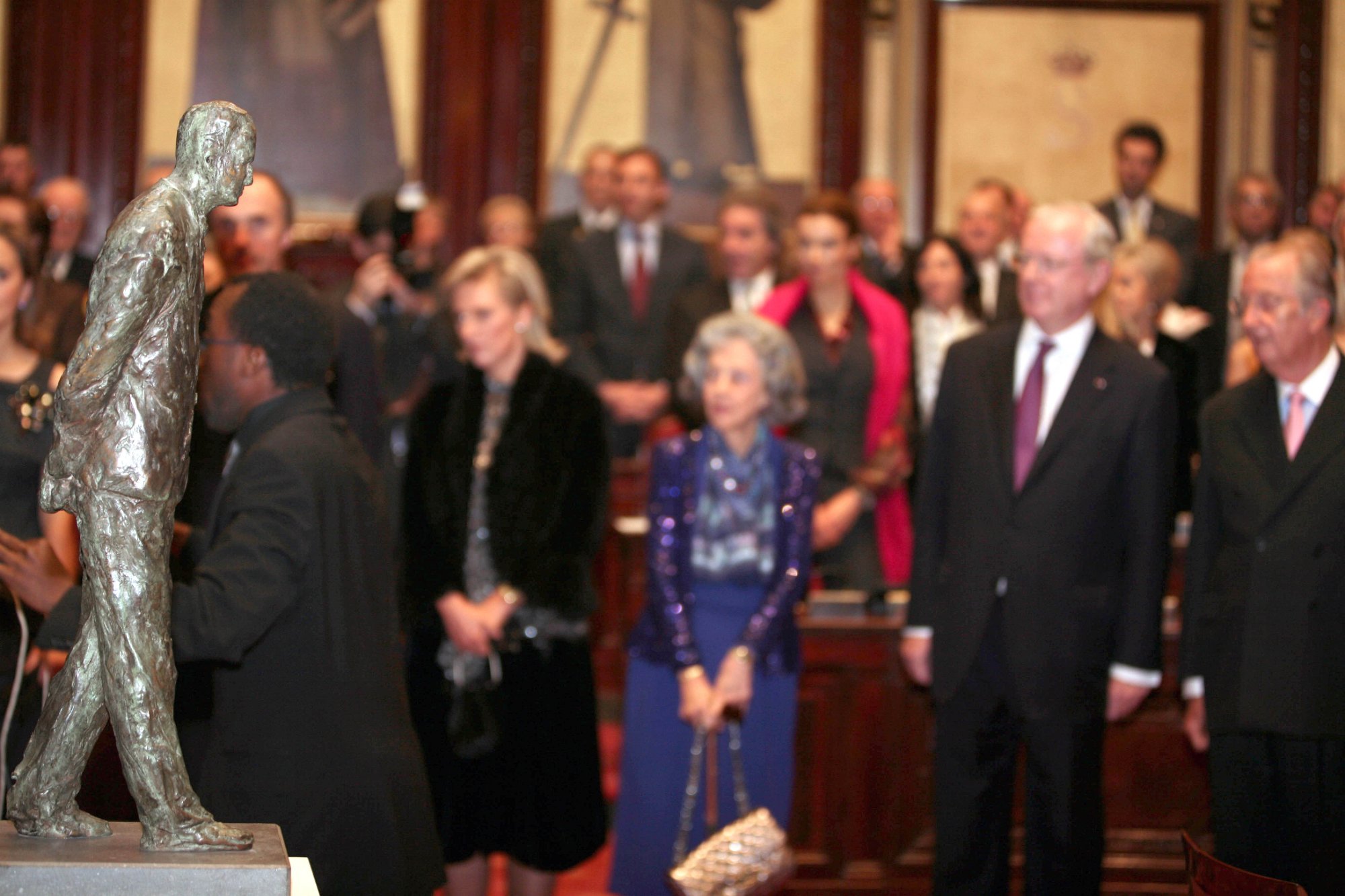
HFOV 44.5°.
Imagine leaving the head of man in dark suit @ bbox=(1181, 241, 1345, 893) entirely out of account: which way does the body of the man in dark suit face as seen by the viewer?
toward the camera

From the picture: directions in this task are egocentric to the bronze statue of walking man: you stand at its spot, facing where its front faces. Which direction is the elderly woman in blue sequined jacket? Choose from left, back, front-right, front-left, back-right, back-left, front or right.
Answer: front-left

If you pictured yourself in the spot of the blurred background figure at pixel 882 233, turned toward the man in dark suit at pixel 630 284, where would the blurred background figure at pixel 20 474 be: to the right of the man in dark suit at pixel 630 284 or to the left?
left

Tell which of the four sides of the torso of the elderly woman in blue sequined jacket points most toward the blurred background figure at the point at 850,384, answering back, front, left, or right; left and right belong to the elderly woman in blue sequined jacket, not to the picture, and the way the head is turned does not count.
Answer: back

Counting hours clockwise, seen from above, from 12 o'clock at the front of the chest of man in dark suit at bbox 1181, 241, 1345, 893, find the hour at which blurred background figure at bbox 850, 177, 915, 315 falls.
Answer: The blurred background figure is roughly at 5 o'clock from the man in dark suit.

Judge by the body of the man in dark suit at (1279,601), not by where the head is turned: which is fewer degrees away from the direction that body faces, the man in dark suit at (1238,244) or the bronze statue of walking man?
the bronze statue of walking man

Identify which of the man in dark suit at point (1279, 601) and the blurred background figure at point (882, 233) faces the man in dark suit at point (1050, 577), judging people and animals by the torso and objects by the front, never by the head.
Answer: the blurred background figure

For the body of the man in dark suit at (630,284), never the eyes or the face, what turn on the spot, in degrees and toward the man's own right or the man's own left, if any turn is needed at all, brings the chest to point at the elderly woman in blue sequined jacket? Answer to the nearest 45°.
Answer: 0° — they already face them

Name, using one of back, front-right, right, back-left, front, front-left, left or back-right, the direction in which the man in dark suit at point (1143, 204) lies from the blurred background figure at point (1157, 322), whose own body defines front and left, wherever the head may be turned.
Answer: back-right

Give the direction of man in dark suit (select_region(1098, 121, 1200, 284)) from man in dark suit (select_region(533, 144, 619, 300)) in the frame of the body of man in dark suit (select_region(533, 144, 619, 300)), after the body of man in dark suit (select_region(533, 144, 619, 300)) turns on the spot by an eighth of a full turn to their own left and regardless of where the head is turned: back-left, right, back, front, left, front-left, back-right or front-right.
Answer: front-left

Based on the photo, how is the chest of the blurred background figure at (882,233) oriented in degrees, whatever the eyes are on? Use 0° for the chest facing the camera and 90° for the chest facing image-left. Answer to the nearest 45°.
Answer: approximately 0°

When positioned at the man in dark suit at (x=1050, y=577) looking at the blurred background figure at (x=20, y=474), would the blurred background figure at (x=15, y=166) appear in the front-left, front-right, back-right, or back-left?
front-right

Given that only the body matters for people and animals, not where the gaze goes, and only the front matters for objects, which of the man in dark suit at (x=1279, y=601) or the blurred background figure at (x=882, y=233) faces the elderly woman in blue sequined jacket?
the blurred background figure

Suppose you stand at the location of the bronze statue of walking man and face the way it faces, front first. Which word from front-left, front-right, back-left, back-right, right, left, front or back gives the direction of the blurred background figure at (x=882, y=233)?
front-left

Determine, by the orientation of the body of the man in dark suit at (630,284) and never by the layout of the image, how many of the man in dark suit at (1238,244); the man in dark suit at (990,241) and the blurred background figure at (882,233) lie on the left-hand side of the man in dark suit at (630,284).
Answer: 3

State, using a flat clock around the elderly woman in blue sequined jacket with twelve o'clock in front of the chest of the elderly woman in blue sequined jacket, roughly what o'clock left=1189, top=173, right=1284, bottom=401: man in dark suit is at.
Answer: The man in dark suit is roughly at 7 o'clock from the elderly woman in blue sequined jacket.

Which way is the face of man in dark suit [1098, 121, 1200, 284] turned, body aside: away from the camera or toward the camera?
toward the camera
